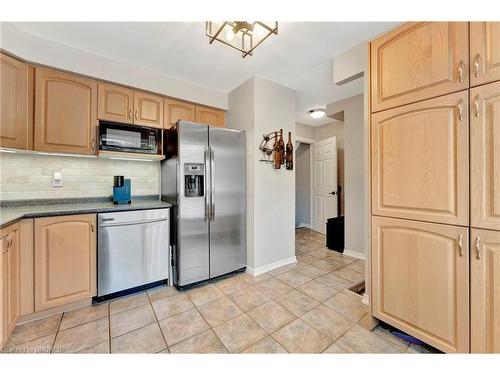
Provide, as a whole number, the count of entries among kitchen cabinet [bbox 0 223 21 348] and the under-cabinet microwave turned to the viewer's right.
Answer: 1

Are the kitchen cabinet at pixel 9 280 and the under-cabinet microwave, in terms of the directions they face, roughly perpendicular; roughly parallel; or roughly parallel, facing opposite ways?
roughly perpendicular

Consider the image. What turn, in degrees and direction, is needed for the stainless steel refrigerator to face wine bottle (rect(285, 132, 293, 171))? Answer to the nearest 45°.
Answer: approximately 45° to its left

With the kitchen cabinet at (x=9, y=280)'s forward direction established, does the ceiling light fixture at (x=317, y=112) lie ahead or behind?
ahead

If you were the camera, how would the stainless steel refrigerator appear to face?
facing the viewer and to the right of the viewer

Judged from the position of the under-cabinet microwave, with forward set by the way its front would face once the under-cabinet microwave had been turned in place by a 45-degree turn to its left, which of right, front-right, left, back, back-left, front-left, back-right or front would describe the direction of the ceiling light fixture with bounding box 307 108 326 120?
front-left

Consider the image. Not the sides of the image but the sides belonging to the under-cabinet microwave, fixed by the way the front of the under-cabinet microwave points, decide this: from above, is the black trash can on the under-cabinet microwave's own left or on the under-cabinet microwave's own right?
on the under-cabinet microwave's own left

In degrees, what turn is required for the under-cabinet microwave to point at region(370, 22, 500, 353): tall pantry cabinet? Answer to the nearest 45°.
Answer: approximately 45° to its left

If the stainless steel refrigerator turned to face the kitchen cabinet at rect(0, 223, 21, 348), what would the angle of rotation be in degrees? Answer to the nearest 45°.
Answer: approximately 90° to its right

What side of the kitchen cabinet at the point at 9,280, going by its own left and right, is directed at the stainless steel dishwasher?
front

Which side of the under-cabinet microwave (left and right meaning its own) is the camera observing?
front

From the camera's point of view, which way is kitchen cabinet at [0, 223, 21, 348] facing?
to the viewer's right

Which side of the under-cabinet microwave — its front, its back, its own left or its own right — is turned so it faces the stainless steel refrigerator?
left
